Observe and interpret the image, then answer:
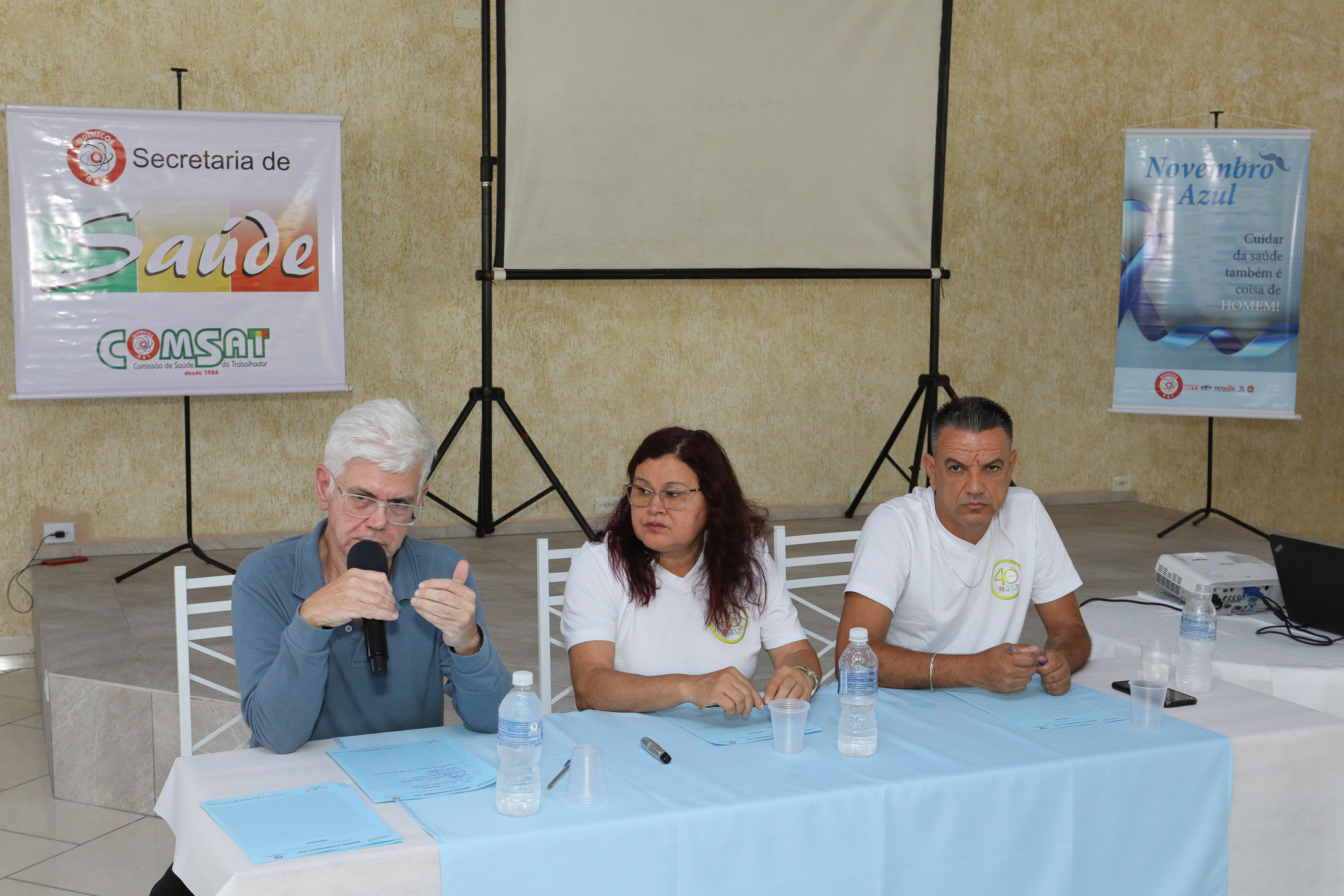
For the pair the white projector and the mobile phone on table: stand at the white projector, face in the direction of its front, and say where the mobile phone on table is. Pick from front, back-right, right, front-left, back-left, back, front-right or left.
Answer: back-left

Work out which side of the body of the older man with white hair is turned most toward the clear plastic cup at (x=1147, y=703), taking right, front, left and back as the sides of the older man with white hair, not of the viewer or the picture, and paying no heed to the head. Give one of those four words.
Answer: left

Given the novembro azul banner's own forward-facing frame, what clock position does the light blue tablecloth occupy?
The light blue tablecloth is roughly at 12 o'clock from the novembro azul banner.

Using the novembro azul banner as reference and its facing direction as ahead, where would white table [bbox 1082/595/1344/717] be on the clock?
The white table is roughly at 12 o'clock from the novembro azul banner.

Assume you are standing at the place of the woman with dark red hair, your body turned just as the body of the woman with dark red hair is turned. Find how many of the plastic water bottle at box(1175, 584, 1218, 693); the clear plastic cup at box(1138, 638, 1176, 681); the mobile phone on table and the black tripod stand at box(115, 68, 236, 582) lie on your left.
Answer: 3

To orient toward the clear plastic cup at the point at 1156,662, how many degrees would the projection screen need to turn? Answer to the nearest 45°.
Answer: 0° — it already faces it

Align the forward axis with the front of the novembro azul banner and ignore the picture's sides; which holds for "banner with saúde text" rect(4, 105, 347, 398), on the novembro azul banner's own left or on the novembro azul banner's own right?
on the novembro azul banner's own right
